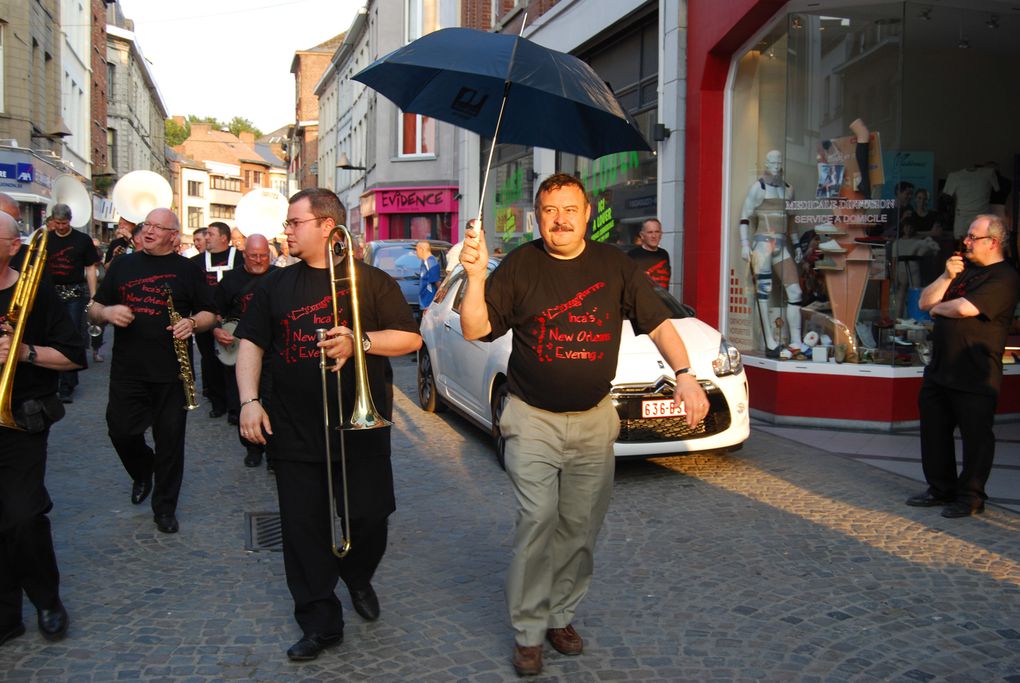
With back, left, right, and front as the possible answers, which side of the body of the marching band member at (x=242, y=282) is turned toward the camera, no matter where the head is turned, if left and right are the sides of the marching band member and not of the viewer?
front

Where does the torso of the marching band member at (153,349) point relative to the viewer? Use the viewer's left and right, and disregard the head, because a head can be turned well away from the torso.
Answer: facing the viewer

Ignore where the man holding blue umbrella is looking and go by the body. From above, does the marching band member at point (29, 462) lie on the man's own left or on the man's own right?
on the man's own right

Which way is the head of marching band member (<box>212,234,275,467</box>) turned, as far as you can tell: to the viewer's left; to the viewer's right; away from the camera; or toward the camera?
toward the camera

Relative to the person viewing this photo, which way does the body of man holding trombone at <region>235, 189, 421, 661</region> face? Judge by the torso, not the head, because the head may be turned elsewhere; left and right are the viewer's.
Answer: facing the viewer and to the left of the viewer

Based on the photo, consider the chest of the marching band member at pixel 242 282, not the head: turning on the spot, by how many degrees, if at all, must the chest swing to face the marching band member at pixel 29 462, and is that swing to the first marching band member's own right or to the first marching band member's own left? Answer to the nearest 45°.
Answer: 0° — they already face them

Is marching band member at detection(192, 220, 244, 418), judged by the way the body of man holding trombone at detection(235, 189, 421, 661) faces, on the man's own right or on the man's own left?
on the man's own right

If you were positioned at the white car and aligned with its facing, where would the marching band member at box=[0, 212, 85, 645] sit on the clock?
The marching band member is roughly at 3 o'clock from the white car.

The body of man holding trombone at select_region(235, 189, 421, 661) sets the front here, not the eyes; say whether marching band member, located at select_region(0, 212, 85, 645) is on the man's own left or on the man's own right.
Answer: on the man's own right

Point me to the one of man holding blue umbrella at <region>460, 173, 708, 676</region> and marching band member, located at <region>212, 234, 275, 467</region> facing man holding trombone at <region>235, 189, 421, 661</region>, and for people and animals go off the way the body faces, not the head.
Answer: the marching band member

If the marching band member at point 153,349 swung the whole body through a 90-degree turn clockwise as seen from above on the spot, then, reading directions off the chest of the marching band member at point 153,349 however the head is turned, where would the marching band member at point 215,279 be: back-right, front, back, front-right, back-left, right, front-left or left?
right

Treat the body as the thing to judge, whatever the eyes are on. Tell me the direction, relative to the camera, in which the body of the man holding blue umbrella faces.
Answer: toward the camera
